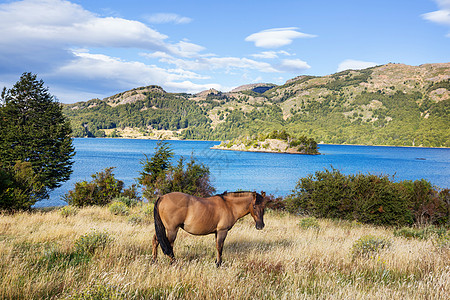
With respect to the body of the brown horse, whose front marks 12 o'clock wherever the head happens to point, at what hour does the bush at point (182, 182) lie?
The bush is roughly at 9 o'clock from the brown horse.

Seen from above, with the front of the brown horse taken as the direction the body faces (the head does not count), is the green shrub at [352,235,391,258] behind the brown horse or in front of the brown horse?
in front

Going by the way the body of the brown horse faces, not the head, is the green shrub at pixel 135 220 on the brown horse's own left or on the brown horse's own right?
on the brown horse's own left

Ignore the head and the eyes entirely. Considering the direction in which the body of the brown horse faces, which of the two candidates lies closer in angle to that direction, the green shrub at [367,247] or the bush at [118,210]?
the green shrub

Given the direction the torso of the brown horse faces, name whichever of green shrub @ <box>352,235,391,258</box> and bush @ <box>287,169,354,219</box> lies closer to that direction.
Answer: the green shrub

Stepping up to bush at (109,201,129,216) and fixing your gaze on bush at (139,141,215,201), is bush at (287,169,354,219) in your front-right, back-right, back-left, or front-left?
front-right

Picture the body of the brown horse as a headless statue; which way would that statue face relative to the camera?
to the viewer's right

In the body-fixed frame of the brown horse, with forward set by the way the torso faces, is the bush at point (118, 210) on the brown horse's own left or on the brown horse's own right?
on the brown horse's own left

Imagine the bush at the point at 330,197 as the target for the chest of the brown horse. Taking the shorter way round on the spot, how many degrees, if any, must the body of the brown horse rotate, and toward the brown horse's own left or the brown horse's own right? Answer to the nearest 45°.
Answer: approximately 45° to the brown horse's own left
